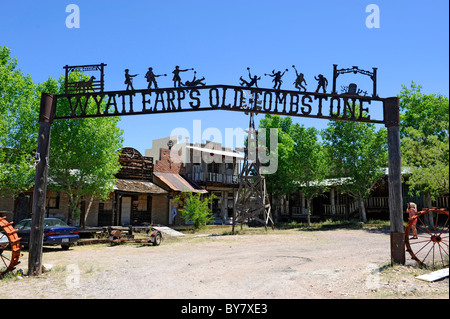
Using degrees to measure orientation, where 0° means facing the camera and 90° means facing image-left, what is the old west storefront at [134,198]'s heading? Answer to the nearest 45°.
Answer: approximately 0°

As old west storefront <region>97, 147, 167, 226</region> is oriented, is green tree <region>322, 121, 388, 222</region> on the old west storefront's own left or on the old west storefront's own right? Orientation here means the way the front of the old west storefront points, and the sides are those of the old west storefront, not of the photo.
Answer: on the old west storefront's own left

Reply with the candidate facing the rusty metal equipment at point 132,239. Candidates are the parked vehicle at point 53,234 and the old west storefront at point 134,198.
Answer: the old west storefront

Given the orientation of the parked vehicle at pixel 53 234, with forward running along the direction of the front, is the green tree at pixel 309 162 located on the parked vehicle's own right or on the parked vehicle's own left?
on the parked vehicle's own right

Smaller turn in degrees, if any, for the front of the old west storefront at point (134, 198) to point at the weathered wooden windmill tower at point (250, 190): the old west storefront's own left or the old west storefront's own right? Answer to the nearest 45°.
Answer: approximately 45° to the old west storefront's own left

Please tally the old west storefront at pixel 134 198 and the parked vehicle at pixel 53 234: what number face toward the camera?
1

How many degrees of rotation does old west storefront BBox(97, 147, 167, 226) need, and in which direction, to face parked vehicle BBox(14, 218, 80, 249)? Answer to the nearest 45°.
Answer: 0° — it already faces it

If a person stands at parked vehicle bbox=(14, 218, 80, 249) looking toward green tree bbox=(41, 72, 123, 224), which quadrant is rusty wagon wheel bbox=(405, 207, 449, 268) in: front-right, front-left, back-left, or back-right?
back-right

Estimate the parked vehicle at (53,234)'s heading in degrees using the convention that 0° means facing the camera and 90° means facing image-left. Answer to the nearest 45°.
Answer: approximately 135°

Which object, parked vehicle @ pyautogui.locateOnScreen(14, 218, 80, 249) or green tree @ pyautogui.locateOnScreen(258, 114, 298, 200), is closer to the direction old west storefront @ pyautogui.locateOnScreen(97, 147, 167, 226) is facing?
the parked vehicle
